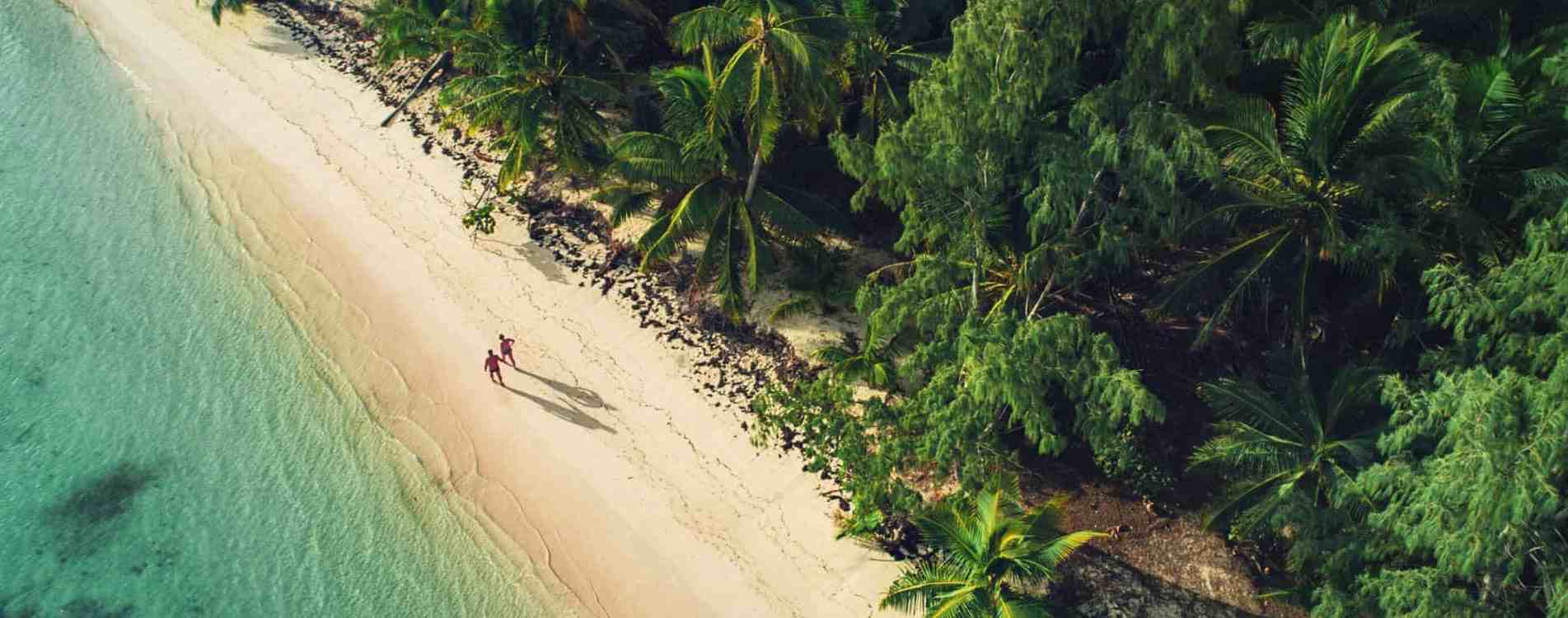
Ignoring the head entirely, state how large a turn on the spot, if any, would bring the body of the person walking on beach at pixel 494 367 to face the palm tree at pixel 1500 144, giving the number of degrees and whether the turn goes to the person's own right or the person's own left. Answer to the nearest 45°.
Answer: approximately 180°

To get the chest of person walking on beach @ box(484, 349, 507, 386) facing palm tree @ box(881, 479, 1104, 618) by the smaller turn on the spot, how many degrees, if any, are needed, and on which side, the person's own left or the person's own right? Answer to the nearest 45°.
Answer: approximately 180°

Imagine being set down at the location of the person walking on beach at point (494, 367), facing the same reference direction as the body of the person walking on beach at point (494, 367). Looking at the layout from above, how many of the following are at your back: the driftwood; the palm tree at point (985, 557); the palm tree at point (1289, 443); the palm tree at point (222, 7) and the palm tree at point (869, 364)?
3

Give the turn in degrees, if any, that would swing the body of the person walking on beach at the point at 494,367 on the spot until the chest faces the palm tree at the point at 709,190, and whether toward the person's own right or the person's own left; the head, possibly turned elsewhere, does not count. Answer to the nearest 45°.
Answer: approximately 135° to the person's own right

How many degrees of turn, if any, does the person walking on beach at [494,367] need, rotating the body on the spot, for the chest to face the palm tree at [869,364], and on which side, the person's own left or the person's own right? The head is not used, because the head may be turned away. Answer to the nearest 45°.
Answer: approximately 180°

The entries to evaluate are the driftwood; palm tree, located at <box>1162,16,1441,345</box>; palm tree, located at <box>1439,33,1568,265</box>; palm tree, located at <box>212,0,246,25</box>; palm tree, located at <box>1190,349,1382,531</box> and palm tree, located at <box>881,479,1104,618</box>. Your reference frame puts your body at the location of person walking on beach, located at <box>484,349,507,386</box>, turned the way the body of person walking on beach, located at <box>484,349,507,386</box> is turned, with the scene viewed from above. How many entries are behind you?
4

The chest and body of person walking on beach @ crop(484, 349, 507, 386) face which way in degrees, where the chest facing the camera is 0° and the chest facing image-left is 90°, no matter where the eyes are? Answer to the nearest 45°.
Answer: approximately 135°

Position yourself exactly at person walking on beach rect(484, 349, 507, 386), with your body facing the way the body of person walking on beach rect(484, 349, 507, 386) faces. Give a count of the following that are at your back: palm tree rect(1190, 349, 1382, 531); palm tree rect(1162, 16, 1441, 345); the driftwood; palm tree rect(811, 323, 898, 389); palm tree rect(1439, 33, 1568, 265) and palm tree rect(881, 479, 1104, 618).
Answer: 5
